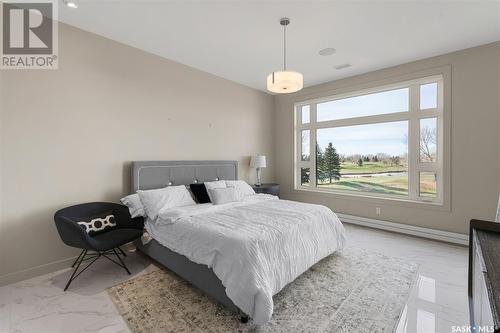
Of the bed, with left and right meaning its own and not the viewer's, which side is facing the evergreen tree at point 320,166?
left

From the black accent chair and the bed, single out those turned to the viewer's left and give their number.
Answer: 0

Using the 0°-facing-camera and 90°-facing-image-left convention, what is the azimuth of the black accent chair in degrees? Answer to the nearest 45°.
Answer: approximately 315°

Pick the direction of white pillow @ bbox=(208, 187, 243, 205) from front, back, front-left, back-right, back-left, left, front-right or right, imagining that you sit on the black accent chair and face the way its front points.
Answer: front-left

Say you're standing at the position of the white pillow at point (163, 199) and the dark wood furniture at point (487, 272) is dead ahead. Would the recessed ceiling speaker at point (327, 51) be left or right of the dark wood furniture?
left

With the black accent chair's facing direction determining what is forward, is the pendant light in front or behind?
in front

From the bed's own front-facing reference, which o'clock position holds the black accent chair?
The black accent chair is roughly at 5 o'clock from the bed.

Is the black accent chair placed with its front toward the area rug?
yes

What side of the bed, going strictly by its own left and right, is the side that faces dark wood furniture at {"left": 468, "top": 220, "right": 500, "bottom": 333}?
front

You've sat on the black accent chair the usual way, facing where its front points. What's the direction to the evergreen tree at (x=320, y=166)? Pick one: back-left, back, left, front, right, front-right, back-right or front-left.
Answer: front-left

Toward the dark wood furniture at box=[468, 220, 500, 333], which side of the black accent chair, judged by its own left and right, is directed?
front

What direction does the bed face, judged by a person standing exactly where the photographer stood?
facing the viewer and to the right of the viewer
